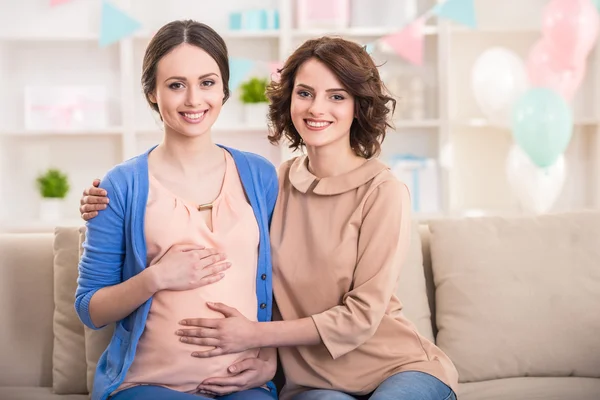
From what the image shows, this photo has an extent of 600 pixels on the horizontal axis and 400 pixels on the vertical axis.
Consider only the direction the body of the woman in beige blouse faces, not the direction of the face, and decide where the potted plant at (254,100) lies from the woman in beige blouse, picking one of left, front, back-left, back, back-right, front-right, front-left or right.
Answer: back-right

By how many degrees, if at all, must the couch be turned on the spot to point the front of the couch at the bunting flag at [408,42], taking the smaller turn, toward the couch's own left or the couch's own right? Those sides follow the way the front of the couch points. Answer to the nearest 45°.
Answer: approximately 180°

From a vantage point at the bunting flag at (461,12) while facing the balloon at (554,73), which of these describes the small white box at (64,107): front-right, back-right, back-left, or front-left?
back-right

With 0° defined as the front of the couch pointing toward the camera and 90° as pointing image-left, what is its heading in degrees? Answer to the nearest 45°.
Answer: approximately 0°

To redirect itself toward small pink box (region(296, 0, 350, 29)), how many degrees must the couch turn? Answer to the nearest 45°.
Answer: approximately 180°

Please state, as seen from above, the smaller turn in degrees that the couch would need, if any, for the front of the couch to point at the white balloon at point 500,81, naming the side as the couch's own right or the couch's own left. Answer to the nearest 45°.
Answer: approximately 180°

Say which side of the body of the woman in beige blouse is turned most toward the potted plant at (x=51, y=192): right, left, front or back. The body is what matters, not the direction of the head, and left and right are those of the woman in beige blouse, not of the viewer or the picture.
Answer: right

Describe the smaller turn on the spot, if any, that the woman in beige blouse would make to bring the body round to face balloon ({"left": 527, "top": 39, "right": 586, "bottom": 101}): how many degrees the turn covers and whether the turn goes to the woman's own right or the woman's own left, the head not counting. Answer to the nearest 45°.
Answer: approximately 180°

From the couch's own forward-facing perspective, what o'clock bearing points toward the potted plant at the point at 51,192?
The potted plant is roughly at 5 o'clock from the couch.

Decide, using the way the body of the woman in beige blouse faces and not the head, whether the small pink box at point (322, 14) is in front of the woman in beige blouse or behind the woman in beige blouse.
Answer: behind

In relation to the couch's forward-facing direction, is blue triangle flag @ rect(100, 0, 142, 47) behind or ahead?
behind

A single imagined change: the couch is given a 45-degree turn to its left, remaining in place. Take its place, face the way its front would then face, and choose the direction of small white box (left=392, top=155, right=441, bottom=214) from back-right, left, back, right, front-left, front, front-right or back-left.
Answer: back-left
